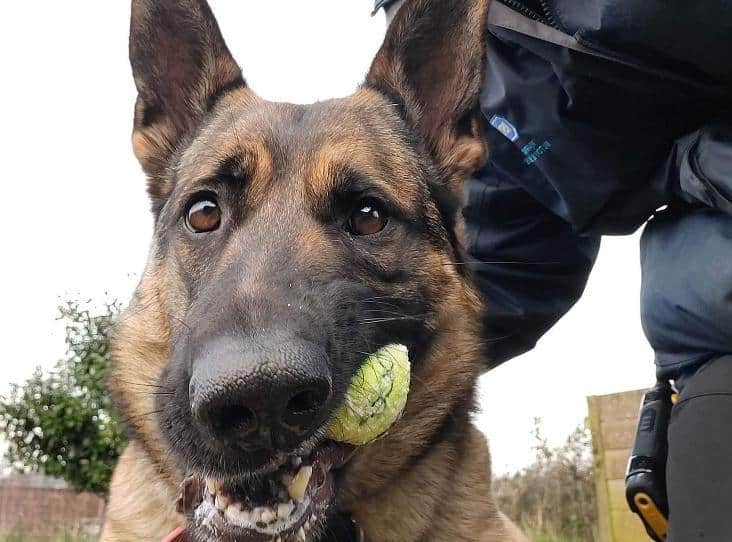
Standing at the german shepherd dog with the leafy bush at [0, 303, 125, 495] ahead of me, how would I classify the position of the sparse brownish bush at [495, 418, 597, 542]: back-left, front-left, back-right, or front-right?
front-right

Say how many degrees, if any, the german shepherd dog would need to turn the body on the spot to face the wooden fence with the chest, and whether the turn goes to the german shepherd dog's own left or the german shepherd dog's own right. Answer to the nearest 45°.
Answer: approximately 135° to the german shepherd dog's own left

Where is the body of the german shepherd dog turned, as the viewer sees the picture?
toward the camera

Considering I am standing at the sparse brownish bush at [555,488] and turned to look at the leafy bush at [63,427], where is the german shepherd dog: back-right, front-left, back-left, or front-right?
front-left

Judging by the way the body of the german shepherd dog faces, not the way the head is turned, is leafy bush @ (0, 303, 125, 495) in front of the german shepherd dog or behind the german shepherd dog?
behind

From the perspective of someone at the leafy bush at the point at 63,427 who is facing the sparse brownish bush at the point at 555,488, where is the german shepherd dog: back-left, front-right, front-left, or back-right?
front-right
